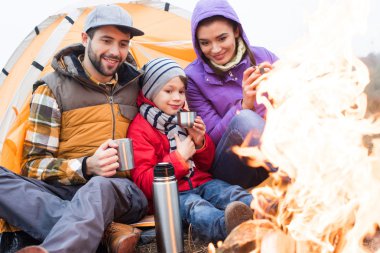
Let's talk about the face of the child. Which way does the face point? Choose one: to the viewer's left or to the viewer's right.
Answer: to the viewer's right

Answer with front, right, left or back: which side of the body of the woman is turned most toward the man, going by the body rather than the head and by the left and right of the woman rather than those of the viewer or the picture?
right

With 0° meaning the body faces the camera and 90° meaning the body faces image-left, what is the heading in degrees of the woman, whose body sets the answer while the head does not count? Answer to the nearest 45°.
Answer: approximately 315°

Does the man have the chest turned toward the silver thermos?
yes

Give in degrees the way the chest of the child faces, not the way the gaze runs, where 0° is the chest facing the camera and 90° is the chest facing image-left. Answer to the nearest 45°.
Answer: approximately 315°

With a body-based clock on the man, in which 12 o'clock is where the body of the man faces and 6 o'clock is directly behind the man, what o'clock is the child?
The child is roughly at 10 o'clock from the man.

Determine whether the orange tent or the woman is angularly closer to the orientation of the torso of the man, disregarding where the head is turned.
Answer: the woman
